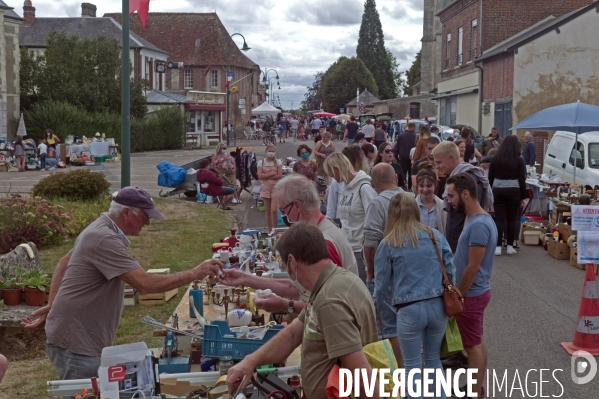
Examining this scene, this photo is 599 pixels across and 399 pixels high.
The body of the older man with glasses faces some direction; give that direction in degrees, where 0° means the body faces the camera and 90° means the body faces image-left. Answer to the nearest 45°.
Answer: approximately 90°

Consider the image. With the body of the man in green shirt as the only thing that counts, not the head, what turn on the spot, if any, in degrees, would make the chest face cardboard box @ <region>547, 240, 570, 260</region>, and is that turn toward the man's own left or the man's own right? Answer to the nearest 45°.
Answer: approximately 135° to the man's own right

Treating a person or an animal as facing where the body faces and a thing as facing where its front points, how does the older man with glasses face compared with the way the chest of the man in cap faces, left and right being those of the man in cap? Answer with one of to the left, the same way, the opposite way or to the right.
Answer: the opposite way

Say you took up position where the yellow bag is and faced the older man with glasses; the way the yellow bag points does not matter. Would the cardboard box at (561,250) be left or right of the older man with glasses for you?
right

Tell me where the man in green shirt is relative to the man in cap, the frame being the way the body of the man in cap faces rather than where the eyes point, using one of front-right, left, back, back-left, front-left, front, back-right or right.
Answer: front-right

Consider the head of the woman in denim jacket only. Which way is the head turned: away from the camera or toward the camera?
away from the camera

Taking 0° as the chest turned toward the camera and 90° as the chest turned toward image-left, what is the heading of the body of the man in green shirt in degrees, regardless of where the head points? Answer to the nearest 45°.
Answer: approximately 90°

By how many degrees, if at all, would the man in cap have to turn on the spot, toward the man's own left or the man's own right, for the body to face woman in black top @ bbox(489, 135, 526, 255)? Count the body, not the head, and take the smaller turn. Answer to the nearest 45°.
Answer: approximately 45° to the man's own left

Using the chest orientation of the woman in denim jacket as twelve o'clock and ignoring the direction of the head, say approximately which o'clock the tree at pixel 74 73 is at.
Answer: The tree is roughly at 11 o'clock from the woman in denim jacket.

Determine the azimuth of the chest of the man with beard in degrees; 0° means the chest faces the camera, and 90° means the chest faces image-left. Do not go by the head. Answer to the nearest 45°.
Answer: approximately 90°

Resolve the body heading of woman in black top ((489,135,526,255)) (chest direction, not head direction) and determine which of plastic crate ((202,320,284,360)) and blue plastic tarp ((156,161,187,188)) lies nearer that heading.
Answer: the blue plastic tarp

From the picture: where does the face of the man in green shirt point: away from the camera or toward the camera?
away from the camera

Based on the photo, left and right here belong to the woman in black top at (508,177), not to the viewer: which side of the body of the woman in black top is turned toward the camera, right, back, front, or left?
back

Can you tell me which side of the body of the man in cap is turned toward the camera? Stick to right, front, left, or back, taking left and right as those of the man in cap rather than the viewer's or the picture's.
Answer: right

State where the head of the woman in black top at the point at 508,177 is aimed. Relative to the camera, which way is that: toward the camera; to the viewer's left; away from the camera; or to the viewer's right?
away from the camera

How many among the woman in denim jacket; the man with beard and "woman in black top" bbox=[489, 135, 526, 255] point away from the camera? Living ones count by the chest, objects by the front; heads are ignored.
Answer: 2
